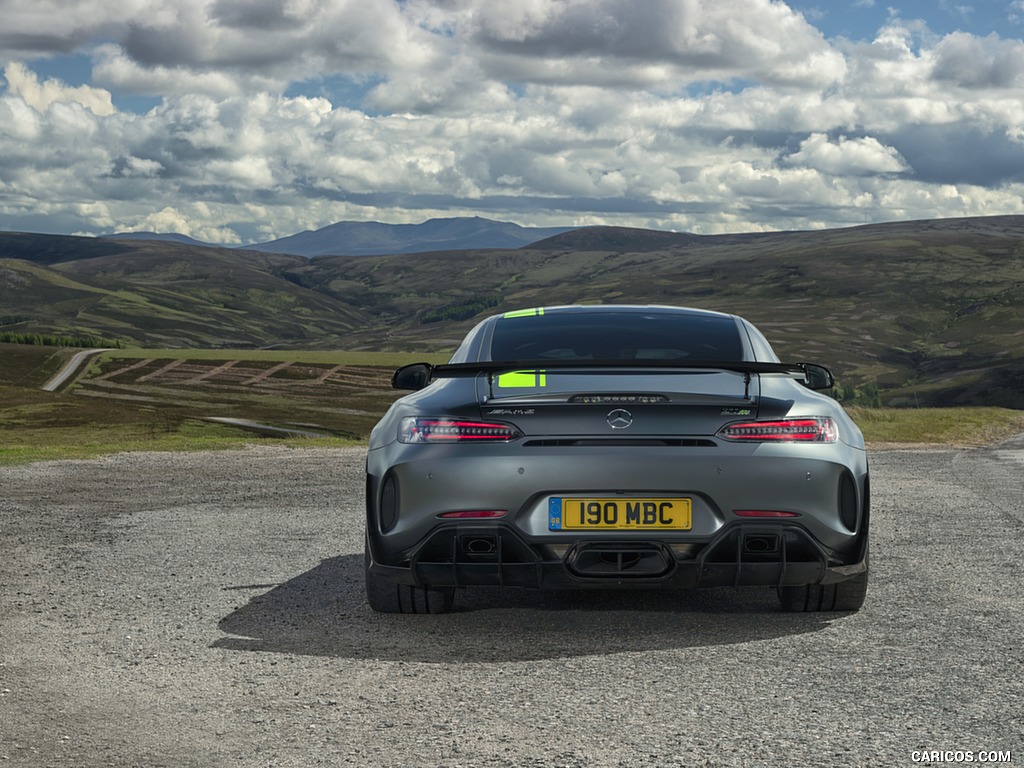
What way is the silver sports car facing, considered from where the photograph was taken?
facing away from the viewer
